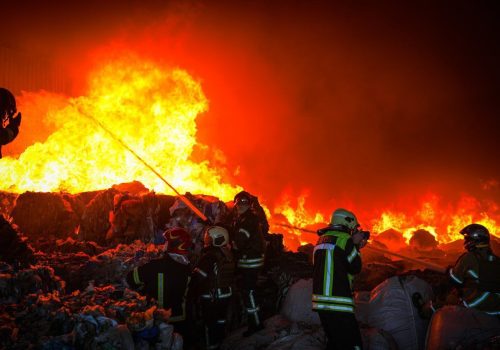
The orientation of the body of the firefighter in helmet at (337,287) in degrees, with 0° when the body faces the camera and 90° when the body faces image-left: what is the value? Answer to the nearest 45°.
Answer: approximately 225°

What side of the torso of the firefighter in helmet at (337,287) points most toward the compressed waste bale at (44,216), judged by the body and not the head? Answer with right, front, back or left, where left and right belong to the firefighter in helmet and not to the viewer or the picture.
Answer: left

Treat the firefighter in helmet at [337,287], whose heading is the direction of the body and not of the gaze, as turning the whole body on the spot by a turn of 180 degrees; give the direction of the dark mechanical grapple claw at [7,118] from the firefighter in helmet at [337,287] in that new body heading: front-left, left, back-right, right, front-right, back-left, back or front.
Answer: front-right

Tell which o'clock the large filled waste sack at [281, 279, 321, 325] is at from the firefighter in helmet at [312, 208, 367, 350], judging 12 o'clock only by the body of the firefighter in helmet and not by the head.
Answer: The large filled waste sack is roughly at 10 o'clock from the firefighter in helmet.

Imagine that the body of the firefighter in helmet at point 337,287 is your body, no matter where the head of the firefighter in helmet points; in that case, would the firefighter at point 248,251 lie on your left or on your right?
on your left

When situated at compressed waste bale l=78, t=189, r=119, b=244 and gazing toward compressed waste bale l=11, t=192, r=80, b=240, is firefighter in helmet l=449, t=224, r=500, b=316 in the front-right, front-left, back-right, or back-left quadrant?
back-left

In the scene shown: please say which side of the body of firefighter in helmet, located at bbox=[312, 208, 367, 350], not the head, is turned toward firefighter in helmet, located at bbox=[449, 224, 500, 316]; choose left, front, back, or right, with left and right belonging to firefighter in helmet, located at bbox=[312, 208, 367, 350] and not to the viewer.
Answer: front

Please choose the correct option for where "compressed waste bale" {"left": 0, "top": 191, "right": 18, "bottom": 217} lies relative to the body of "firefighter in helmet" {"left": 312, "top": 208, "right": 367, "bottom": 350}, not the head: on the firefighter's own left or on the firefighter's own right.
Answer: on the firefighter's own left

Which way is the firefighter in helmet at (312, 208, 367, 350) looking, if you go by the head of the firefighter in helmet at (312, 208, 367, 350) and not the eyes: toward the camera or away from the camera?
away from the camera
